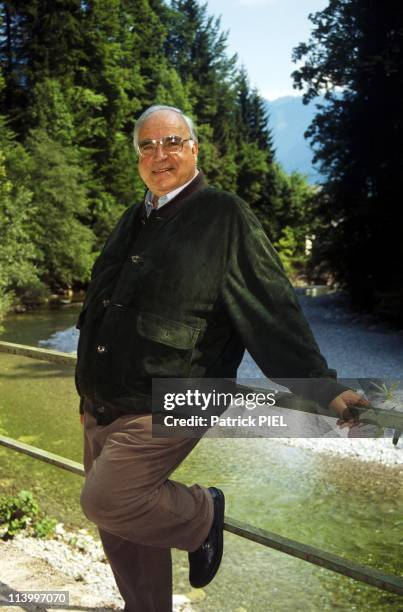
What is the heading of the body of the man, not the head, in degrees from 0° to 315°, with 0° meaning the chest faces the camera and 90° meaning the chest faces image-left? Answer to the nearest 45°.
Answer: approximately 45°

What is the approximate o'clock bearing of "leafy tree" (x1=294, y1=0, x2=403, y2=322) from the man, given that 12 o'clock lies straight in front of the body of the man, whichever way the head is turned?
The leafy tree is roughly at 5 o'clock from the man.

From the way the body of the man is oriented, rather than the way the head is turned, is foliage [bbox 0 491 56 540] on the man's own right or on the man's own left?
on the man's own right
